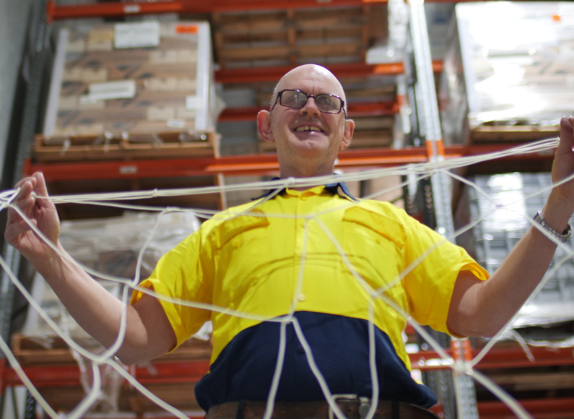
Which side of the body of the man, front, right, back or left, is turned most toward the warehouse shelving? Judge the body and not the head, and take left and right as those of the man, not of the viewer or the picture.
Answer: back

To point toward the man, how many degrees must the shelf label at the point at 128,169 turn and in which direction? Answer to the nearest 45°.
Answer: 0° — it already faces them

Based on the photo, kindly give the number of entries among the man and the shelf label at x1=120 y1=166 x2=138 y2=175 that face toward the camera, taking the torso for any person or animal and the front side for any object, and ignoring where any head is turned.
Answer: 2

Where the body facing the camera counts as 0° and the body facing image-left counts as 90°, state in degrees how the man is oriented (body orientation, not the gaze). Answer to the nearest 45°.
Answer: approximately 0°

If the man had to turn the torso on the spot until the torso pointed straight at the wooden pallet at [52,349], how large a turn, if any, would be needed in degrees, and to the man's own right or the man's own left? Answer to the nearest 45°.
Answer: approximately 135° to the man's own right

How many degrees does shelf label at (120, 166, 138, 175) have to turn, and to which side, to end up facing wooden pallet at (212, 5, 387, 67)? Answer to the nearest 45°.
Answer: approximately 135° to its left

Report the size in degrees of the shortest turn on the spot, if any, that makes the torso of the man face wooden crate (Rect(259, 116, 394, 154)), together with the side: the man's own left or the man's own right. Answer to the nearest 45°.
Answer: approximately 180°

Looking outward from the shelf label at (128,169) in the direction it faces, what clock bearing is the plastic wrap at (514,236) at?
The plastic wrap is roughly at 10 o'clock from the shelf label.
